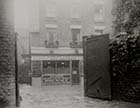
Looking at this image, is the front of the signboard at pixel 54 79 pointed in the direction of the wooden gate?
yes

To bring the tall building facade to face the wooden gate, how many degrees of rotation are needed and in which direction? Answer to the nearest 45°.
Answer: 0° — it already faces it

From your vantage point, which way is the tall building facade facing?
toward the camera

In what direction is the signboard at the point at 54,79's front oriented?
toward the camera
